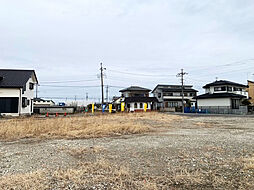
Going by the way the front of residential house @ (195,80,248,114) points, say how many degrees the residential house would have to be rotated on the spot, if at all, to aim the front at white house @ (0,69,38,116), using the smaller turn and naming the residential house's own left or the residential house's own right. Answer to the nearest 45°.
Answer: approximately 90° to the residential house's own right

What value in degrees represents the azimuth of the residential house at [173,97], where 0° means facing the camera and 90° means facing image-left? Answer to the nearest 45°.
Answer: approximately 0°

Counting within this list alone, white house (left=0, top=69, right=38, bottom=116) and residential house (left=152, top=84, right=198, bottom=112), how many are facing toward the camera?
2

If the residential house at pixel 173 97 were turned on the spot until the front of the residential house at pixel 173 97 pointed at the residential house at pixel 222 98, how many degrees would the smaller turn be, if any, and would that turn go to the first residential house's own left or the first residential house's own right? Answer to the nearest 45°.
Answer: approximately 45° to the first residential house's own left

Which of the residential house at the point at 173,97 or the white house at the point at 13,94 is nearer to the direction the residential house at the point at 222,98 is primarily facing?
the white house

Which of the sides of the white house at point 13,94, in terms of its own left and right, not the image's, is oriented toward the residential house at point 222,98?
left

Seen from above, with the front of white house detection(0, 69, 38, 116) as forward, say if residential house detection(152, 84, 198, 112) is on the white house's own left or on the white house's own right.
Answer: on the white house's own left

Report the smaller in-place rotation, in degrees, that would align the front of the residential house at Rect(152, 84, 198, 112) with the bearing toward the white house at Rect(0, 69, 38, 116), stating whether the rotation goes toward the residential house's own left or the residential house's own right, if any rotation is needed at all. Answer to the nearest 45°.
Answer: approximately 45° to the residential house's own right
